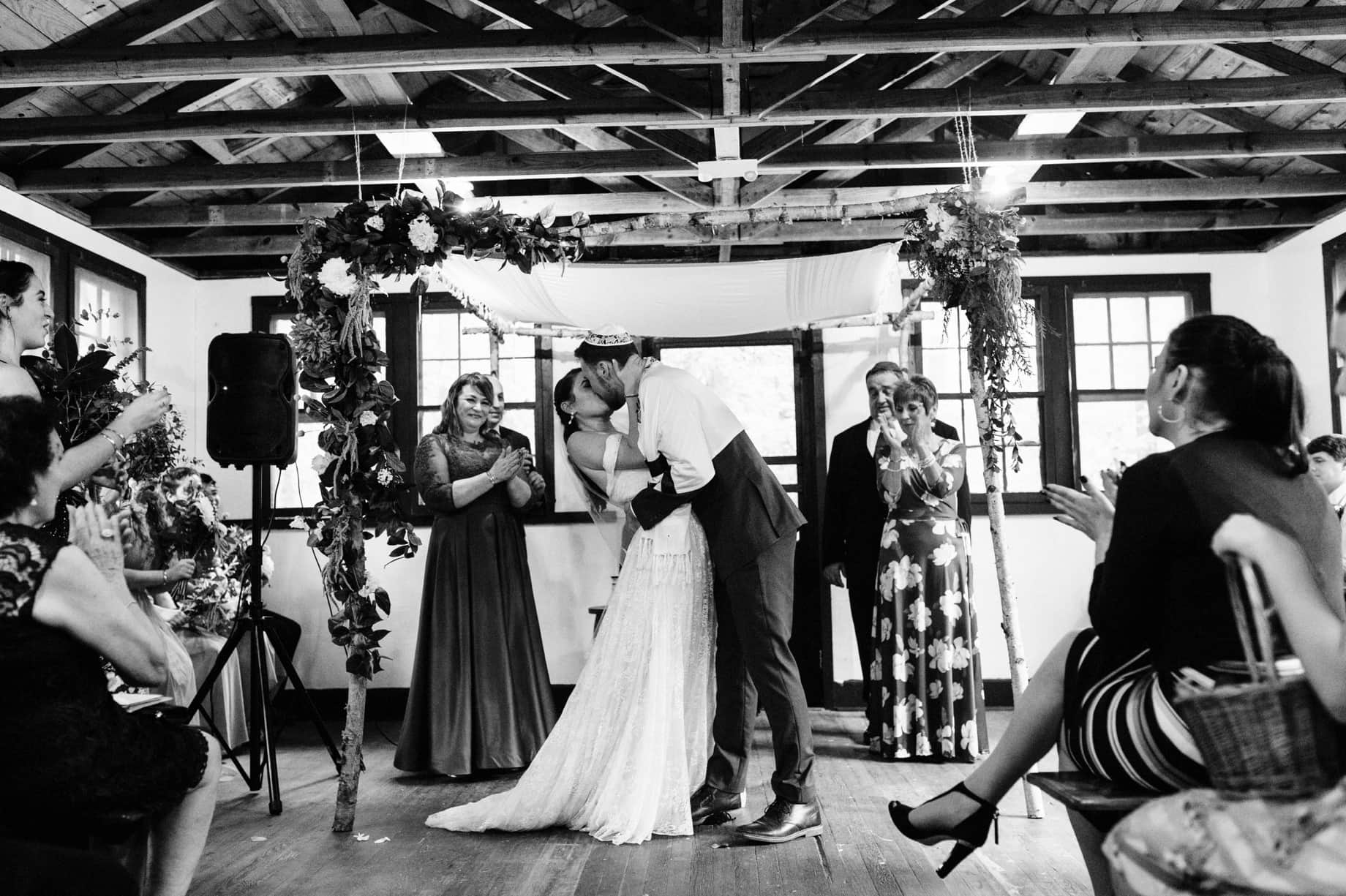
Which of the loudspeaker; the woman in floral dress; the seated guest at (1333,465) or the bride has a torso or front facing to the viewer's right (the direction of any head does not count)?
the bride

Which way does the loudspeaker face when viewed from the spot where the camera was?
facing the viewer

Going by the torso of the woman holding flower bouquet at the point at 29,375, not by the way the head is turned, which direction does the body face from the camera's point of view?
to the viewer's right

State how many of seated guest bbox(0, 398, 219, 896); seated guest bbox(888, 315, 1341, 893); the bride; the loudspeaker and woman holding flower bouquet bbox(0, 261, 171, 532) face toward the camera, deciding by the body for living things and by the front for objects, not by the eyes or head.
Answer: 1

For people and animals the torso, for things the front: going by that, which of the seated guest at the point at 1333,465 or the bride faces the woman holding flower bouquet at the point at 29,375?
the seated guest at the point at 1333,465

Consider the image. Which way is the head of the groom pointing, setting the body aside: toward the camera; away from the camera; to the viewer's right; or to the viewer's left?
to the viewer's left

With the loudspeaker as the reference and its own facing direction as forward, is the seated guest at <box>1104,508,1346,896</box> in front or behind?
in front

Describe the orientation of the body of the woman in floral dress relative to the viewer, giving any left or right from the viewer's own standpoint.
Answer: facing the viewer and to the left of the viewer

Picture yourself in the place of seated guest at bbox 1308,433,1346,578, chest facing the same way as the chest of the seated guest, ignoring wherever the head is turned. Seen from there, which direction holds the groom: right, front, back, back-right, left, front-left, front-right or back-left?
front

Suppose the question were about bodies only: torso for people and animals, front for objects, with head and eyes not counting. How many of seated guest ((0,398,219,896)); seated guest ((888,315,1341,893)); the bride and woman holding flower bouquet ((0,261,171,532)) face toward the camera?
0

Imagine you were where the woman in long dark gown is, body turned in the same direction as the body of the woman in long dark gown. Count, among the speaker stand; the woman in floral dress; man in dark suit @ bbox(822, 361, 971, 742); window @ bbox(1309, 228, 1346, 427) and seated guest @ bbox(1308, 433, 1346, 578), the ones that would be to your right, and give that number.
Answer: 1

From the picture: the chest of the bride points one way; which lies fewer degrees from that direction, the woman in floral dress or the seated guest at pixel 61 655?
the woman in floral dress

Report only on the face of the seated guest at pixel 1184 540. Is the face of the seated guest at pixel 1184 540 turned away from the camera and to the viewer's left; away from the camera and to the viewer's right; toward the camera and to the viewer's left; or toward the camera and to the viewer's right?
away from the camera and to the viewer's left

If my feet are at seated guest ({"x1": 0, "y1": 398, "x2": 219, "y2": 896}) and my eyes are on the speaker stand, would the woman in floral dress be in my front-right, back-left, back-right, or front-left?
front-right

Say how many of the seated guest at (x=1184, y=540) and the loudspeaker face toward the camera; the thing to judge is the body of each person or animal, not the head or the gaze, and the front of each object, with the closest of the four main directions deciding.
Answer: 1

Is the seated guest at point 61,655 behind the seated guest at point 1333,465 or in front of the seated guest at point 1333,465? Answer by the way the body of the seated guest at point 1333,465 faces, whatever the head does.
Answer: in front

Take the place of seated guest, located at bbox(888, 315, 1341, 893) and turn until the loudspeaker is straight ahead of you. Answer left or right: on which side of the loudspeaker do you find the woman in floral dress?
right

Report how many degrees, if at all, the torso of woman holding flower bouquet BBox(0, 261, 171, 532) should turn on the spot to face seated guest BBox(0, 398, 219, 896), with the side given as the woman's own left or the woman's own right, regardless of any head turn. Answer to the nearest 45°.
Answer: approximately 90° to the woman's own right

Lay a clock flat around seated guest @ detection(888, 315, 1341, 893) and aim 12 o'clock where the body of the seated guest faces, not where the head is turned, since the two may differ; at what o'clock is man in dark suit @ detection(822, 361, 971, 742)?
The man in dark suit is roughly at 1 o'clock from the seated guest.
